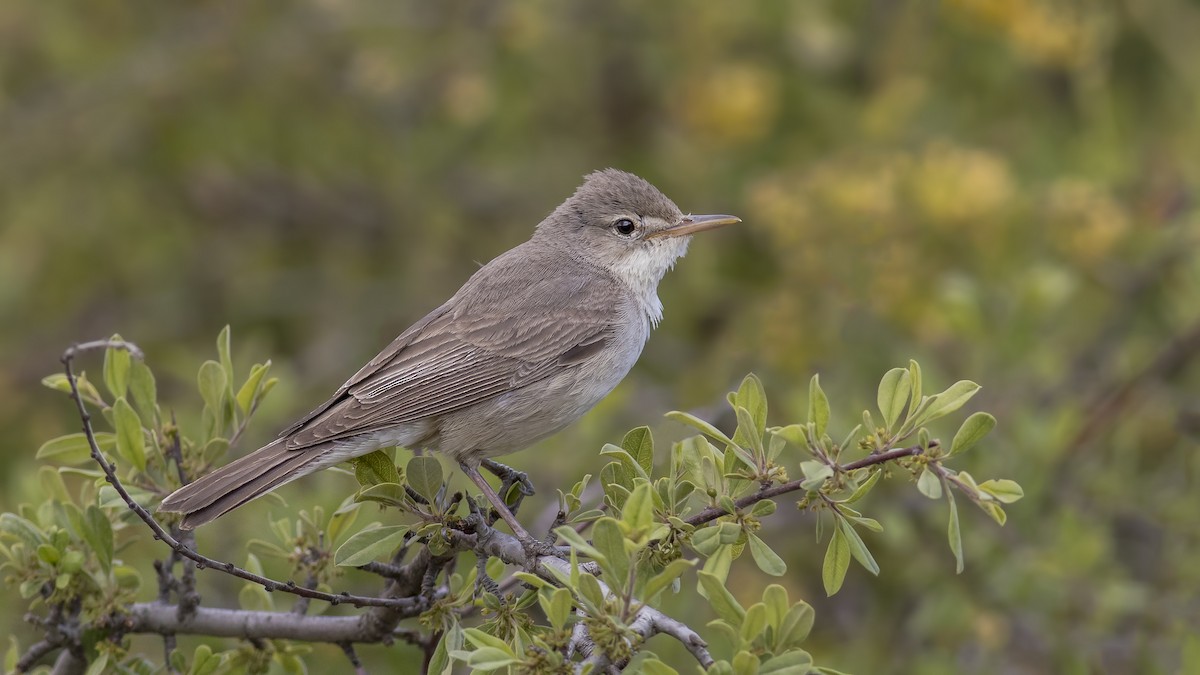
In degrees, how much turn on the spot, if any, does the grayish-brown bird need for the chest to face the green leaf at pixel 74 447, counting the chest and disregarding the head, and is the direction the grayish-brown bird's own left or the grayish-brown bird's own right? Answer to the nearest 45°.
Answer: approximately 135° to the grayish-brown bird's own right

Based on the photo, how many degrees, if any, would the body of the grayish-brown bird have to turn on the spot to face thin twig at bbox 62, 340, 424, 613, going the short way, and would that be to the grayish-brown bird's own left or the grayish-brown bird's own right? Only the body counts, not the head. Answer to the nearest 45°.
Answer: approximately 135° to the grayish-brown bird's own right

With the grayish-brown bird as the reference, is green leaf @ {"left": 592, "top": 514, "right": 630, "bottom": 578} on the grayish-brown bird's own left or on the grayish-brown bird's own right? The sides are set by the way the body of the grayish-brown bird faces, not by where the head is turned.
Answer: on the grayish-brown bird's own right

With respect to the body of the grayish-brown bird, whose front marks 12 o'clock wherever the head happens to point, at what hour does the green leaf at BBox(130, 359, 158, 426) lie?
The green leaf is roughly at 5 o'clock from the grayish-brown bird.

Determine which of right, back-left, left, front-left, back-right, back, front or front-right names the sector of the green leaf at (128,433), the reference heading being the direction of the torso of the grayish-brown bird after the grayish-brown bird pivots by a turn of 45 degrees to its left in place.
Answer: back

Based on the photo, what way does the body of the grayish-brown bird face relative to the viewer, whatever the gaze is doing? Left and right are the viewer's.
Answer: facing to the right of the viewer
